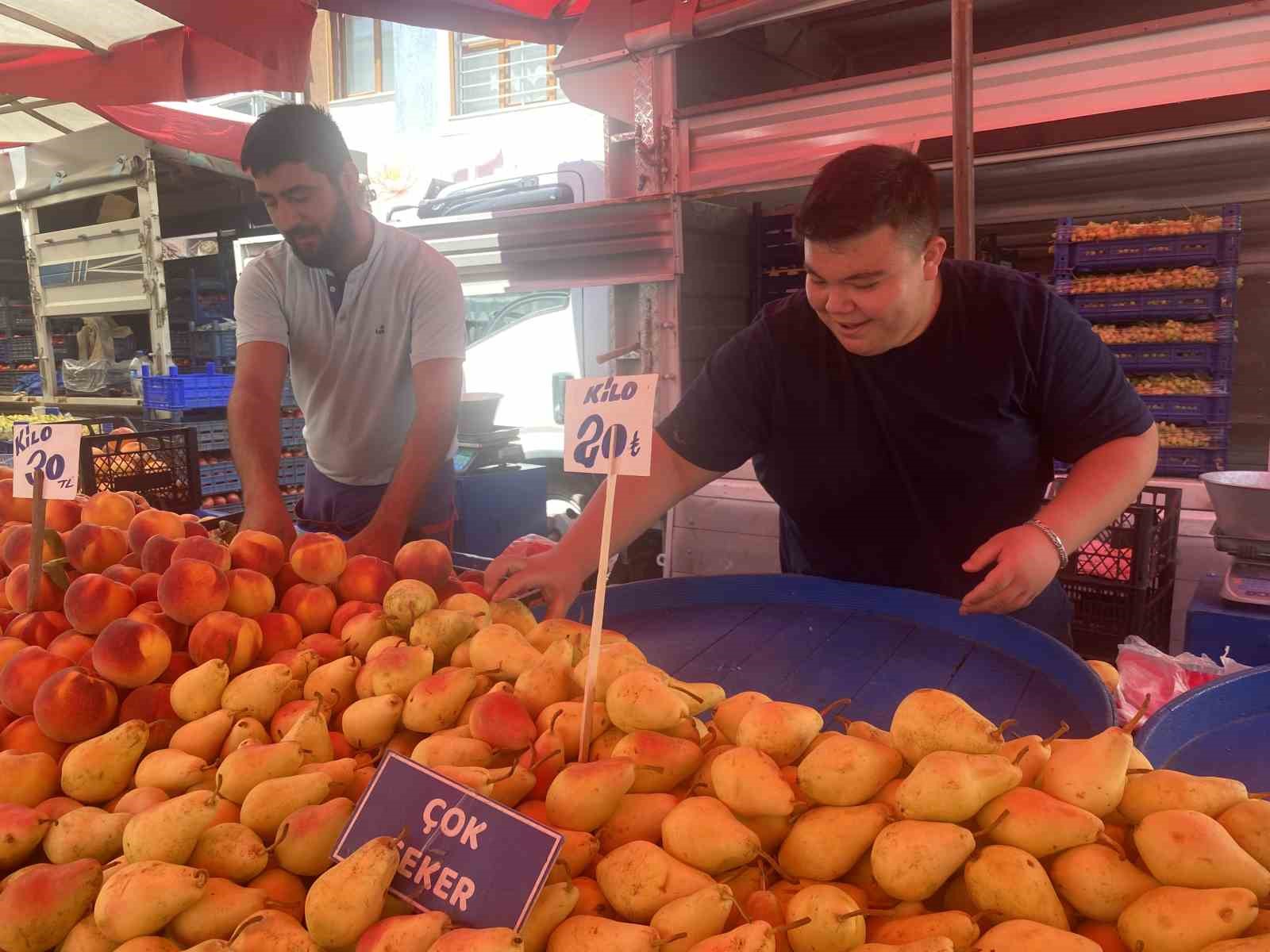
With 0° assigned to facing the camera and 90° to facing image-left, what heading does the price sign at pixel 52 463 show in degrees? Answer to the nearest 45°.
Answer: approximately 0°

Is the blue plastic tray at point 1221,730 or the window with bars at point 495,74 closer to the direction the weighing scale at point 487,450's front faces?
the blue plastic tray

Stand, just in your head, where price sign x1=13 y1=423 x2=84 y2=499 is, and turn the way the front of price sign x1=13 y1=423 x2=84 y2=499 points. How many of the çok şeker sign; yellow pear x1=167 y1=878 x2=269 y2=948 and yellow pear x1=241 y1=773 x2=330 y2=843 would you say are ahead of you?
3

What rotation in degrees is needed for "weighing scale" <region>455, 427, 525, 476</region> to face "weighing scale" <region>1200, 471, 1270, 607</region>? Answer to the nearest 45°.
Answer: approximately 90° to its left

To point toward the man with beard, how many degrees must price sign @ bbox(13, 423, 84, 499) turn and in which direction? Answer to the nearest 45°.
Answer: approximately 135° to its left

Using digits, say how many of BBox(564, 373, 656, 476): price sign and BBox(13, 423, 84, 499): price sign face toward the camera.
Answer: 2

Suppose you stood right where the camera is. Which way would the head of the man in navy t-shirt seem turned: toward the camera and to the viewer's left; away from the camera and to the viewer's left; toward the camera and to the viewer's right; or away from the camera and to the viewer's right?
toward the camera and to the viewer's left
